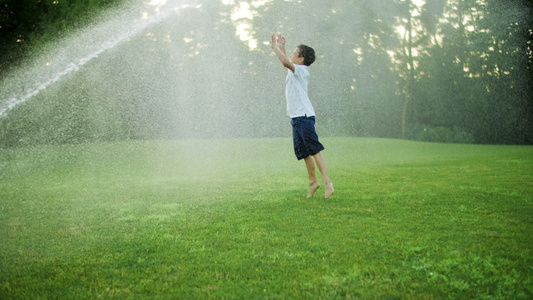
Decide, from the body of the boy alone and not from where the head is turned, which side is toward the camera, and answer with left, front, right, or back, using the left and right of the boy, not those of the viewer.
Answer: left

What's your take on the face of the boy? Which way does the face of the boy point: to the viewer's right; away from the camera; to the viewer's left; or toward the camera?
to the viewer's left
